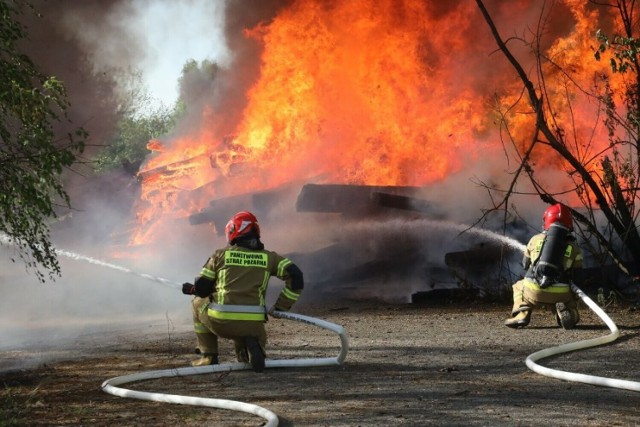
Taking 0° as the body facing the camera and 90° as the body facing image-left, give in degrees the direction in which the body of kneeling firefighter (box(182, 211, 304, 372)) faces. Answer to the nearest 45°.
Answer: approximately 135°

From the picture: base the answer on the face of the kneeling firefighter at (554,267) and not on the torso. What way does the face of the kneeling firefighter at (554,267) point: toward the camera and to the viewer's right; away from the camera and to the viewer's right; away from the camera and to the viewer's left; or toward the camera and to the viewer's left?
away from the camera and to the viewer's left

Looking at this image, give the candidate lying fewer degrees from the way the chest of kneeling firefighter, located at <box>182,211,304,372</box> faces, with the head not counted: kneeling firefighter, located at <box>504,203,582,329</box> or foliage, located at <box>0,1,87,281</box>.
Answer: the foliage

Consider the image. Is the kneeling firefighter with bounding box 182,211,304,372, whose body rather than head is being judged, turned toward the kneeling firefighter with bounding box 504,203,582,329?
no

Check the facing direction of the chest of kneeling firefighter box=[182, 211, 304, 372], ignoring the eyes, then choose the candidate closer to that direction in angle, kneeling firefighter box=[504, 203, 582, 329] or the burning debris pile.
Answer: the burning debris pile

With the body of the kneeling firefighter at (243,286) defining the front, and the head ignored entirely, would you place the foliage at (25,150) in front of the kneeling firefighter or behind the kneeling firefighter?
in front

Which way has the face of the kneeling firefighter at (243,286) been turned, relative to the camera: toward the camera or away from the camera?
away from the camera
